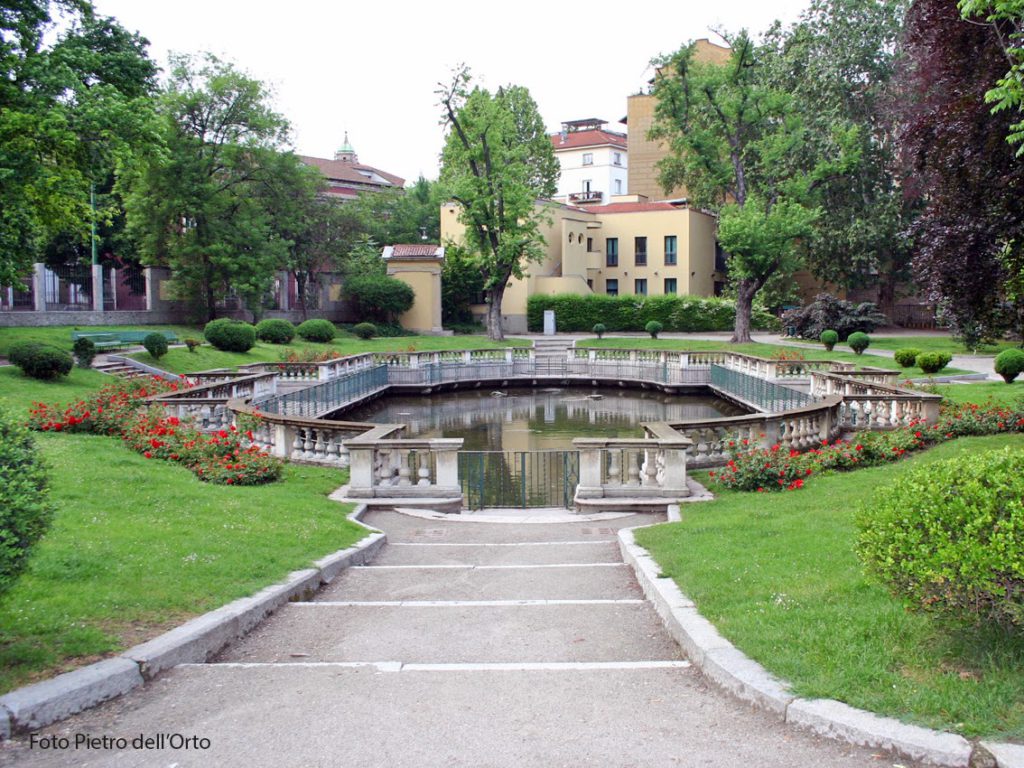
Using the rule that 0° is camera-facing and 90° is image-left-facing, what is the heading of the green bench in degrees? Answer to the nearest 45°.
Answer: approximately 0°

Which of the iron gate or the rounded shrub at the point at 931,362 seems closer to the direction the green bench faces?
the iron gate

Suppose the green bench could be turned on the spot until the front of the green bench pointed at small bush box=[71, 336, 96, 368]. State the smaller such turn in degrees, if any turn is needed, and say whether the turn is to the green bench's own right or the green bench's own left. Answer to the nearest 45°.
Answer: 0° — it already faces it

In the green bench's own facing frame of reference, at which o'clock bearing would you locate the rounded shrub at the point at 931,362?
The rounded shrub is roughly at 10 o'clock from the green bench.
